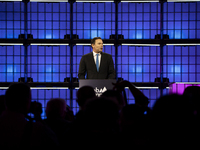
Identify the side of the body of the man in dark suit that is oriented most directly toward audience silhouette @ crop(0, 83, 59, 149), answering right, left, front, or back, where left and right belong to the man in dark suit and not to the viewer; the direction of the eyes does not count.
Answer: front

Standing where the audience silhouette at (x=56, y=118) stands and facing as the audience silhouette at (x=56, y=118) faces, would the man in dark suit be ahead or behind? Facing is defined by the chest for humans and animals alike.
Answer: ahead

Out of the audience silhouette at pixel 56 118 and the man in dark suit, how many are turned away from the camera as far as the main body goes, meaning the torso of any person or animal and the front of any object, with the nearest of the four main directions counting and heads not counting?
1

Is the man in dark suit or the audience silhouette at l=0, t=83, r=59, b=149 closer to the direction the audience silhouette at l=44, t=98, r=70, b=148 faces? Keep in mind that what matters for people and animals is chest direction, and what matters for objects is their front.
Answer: the man in dark suit

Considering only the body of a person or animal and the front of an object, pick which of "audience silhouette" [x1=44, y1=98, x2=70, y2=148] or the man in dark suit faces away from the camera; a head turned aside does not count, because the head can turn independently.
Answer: the audience silhouette

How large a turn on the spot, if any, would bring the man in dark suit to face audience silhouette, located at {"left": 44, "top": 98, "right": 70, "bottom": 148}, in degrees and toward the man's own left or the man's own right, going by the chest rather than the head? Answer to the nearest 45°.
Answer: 0° — they already face them

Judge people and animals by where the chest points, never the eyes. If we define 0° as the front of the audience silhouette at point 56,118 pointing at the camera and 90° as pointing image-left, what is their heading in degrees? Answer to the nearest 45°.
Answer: approximately 180°

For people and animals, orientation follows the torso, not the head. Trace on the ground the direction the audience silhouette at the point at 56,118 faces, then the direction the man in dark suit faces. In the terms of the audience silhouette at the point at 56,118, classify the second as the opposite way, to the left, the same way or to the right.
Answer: the opposite way

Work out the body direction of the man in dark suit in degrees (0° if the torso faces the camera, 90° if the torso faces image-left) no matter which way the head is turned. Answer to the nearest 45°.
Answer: approximately 0°
